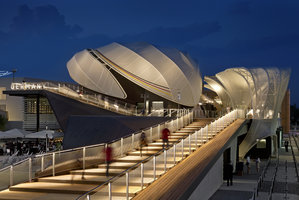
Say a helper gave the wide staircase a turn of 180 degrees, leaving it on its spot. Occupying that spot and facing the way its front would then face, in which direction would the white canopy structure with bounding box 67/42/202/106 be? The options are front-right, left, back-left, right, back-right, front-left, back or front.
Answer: front-left

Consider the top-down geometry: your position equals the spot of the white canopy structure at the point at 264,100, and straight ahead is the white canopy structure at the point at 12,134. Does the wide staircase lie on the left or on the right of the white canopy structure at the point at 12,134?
left

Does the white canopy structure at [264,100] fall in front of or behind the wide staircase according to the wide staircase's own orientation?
behind

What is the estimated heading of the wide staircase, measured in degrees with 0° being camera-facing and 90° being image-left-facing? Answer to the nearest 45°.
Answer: approximately 45°

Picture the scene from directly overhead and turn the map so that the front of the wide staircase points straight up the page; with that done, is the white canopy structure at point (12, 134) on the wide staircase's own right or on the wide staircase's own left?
on the wide staircase's own right
